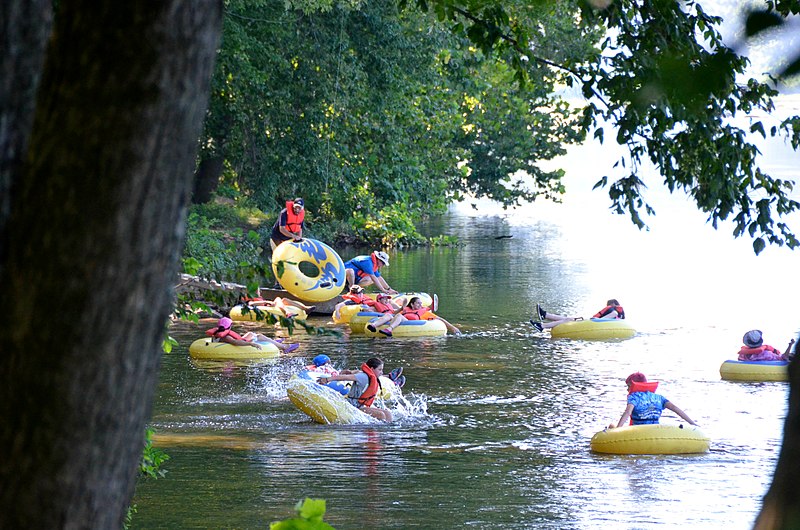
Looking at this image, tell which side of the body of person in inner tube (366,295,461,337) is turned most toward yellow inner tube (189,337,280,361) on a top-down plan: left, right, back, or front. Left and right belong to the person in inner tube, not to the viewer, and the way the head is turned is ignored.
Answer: front

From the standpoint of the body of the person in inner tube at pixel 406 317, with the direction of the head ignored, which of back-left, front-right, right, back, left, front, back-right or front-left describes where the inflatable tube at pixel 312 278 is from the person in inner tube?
right

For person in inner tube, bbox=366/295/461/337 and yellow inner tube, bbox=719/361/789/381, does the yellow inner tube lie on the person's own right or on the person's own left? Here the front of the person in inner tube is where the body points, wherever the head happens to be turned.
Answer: on the person's own left

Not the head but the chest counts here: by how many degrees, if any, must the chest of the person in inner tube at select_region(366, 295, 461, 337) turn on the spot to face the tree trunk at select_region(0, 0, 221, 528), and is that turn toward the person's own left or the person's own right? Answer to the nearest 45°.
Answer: approximately 45° to the person's own left

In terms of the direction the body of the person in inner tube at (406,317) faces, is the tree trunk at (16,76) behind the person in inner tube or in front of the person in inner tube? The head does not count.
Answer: in front

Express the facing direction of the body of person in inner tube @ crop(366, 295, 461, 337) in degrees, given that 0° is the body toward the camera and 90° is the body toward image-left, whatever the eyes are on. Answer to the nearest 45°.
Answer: approximately 45°

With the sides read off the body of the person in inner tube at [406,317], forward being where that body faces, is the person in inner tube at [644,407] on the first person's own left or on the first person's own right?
on the first person's own left
